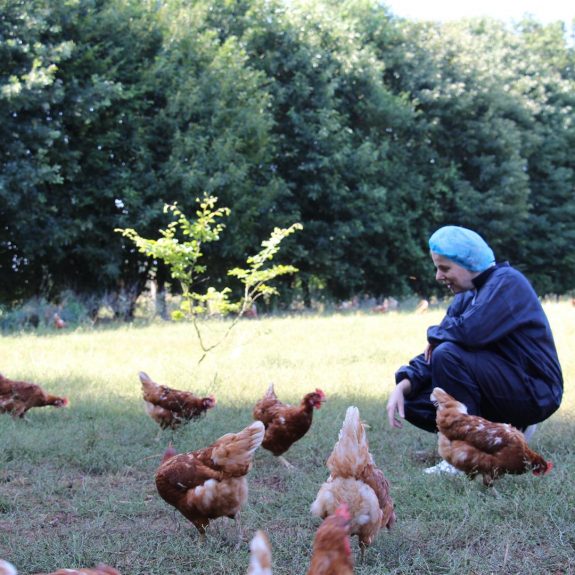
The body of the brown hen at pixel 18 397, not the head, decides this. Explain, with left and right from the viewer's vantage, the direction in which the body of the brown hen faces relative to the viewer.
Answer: facing to the right of the viewer

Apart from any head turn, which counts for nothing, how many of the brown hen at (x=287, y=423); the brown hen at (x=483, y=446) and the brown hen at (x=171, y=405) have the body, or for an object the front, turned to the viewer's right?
3

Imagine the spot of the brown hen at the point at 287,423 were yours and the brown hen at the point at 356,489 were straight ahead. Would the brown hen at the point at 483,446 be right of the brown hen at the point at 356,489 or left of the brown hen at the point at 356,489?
left

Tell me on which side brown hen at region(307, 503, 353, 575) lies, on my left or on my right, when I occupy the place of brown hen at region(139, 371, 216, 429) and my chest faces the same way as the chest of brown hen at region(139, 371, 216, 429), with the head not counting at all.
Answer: on my right

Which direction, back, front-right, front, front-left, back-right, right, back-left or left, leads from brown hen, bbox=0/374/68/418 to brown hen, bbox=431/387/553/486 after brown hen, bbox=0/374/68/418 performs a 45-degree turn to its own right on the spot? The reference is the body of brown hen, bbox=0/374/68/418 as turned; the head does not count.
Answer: front

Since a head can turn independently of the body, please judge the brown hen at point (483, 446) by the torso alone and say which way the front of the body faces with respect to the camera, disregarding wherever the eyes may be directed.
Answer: to the viewer's right

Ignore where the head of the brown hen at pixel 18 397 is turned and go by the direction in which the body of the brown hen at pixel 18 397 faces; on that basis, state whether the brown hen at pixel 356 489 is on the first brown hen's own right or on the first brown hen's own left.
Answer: on the first brown hen's own right

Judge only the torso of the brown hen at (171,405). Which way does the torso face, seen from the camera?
to the viewer's right

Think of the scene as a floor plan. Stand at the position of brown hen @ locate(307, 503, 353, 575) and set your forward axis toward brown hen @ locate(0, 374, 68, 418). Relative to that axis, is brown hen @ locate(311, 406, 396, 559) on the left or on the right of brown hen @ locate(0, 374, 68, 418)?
right

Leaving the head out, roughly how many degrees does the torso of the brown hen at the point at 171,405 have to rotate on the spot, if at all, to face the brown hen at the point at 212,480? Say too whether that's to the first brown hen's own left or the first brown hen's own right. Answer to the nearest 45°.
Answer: approximately 90° to the first brown hen's own right

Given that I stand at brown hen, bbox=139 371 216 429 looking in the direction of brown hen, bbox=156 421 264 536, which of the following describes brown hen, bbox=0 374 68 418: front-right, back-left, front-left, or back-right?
back-right

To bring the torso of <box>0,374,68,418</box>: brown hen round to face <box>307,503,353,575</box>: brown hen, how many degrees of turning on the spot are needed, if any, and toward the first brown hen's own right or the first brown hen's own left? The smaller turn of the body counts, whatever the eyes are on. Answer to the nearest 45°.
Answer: approximately 90° to the first brown hen's own right

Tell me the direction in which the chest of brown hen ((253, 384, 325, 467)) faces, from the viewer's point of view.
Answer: to the viewer's right
